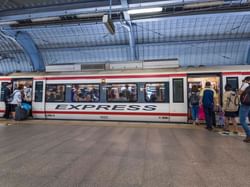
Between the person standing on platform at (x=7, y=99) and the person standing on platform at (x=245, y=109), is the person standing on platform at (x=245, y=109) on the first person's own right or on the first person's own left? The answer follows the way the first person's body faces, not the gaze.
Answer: on the first person's own right

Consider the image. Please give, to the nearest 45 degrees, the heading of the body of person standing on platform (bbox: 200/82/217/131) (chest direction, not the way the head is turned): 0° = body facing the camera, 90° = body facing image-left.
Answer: approximately 180°

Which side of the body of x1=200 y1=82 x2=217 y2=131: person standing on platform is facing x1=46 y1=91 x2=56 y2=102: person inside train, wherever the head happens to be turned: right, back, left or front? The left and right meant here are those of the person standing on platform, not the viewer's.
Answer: left

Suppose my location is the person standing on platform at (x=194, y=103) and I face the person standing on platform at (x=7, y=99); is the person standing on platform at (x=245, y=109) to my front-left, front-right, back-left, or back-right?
back-left

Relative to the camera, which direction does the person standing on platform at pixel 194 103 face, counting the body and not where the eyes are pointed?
away from the camera

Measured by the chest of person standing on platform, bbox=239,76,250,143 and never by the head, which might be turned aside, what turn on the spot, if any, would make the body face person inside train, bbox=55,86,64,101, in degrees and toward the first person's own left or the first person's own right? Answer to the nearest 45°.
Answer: approximately 45° to the first person's own left

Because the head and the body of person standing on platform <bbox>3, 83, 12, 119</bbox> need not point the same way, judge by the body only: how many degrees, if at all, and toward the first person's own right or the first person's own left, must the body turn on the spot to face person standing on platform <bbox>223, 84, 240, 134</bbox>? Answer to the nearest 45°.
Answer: approximately 45° to the first person's own right

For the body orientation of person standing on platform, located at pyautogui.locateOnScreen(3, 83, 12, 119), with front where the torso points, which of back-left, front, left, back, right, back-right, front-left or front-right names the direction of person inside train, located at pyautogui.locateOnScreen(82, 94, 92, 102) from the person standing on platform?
front-right

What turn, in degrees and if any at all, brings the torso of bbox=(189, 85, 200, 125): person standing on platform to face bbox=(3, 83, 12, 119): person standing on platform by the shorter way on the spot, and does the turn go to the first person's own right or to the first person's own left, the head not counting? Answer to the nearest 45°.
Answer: approximately 90° to the first person's own left
